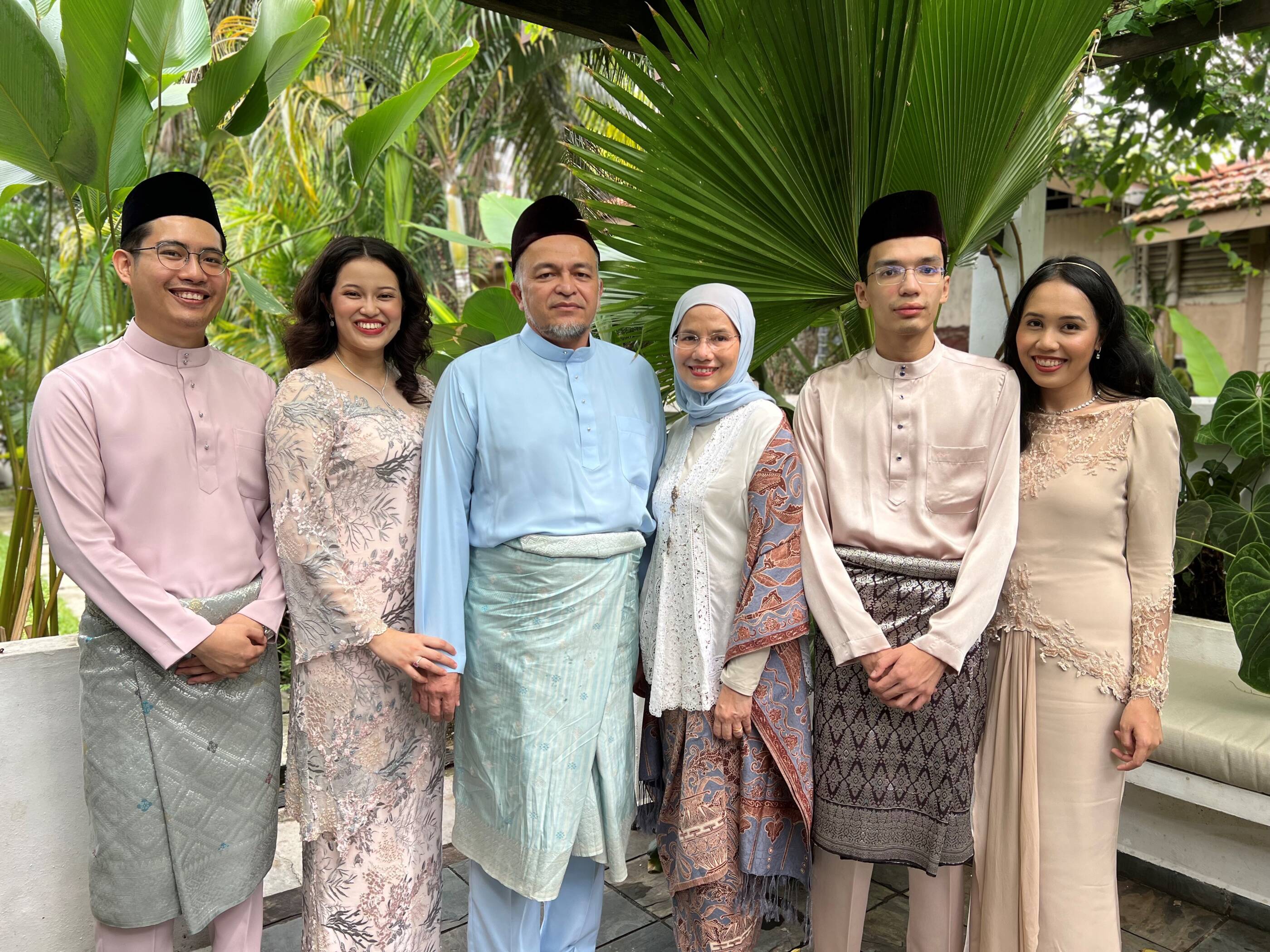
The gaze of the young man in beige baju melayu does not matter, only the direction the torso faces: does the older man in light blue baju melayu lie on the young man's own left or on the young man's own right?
on the young man's own right

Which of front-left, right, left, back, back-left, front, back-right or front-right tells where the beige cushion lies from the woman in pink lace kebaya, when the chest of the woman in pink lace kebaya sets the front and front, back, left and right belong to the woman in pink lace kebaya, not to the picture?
front-left

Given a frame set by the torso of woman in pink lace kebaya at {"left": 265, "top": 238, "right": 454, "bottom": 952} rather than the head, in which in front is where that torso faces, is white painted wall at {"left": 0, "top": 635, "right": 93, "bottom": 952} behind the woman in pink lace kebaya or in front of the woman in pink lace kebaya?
behind

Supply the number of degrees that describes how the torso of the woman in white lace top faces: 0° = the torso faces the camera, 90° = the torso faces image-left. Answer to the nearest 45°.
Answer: approximately 45°

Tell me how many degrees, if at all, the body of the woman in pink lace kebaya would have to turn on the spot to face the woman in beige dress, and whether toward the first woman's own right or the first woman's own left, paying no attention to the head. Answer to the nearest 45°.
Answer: approximately 45° to the first woman's own left

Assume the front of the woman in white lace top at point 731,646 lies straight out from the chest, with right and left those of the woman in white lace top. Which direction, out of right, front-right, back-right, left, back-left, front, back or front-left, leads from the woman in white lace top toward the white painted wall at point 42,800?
front-right

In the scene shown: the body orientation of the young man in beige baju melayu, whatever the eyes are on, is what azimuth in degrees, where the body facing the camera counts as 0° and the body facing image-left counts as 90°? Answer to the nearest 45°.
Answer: approximately 0°
